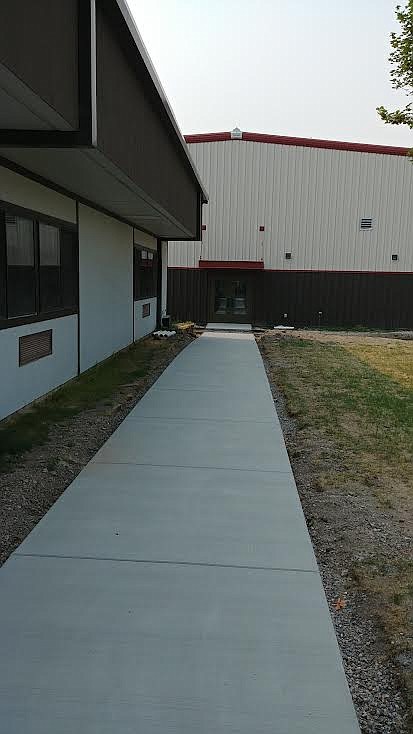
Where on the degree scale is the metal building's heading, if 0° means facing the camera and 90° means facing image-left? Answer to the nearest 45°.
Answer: approximately 0°
